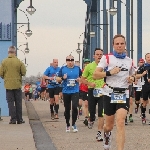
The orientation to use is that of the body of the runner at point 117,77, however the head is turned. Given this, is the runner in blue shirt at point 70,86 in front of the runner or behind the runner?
behind

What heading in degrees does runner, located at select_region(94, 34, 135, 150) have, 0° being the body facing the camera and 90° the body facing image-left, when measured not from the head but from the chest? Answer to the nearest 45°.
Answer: approximately 0°
